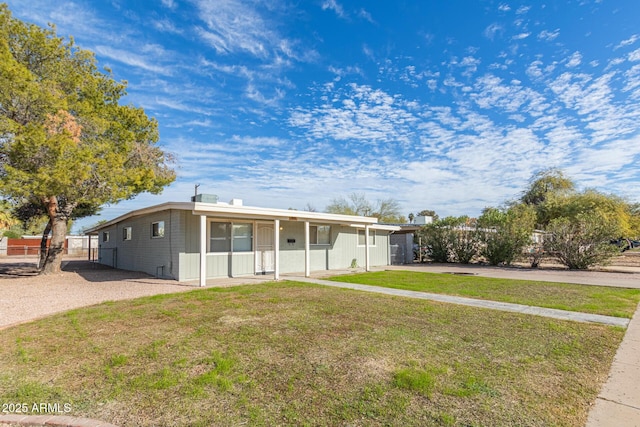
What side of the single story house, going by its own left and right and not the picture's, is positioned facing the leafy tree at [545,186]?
left

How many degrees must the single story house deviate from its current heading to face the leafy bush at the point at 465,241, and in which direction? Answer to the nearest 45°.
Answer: approximately 45° to its left

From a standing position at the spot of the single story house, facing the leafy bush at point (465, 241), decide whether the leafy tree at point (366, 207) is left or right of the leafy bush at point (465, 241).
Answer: left

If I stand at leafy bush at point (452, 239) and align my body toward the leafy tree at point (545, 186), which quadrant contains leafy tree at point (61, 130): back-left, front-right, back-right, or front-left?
back-left

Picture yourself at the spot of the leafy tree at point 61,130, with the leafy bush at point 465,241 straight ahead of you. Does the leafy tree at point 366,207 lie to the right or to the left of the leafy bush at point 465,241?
left

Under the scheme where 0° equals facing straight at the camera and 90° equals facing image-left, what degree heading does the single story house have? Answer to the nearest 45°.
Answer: approximately 315°
